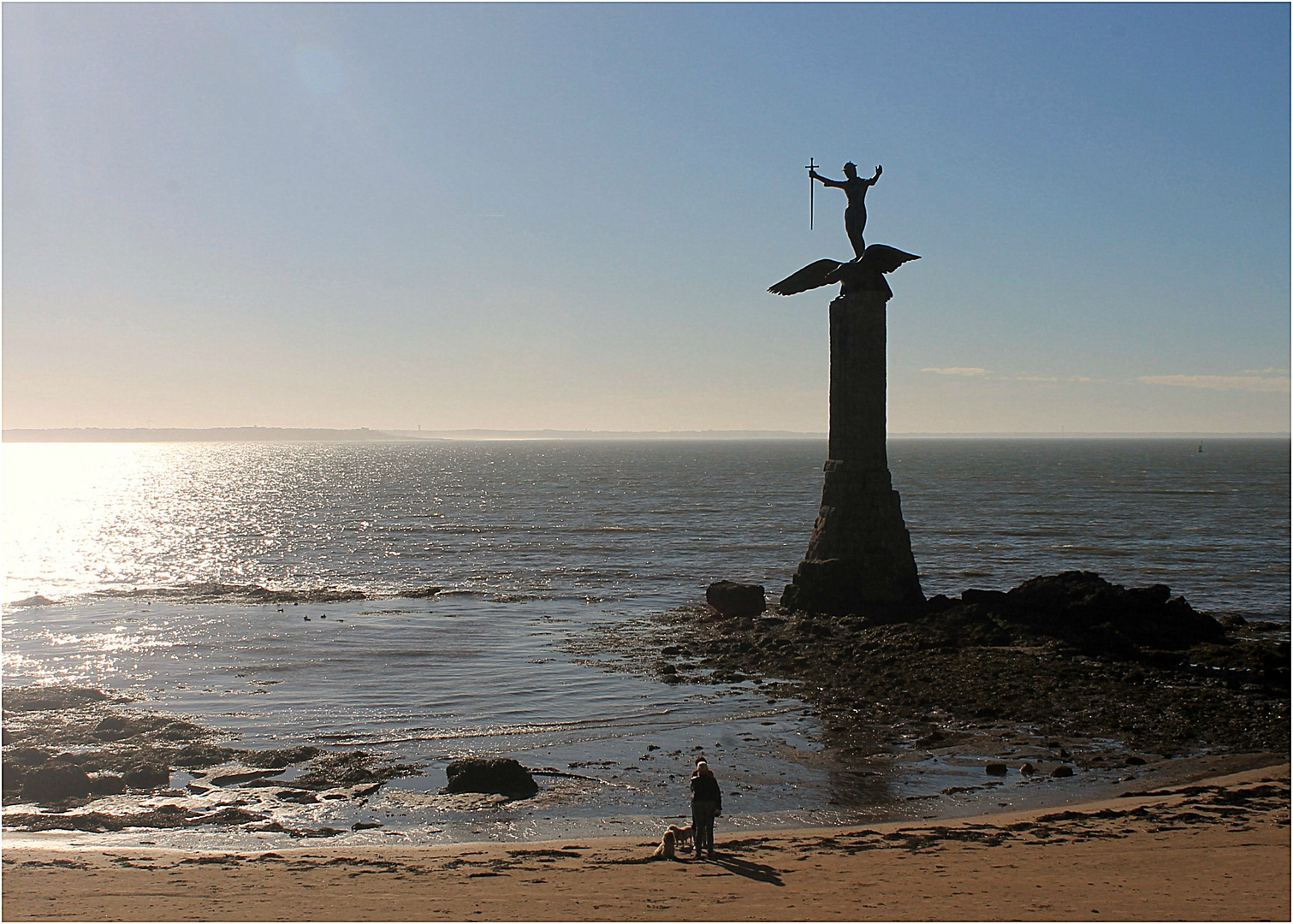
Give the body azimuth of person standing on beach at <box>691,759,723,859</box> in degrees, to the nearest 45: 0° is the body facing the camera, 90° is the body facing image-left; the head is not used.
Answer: approximately 180°
